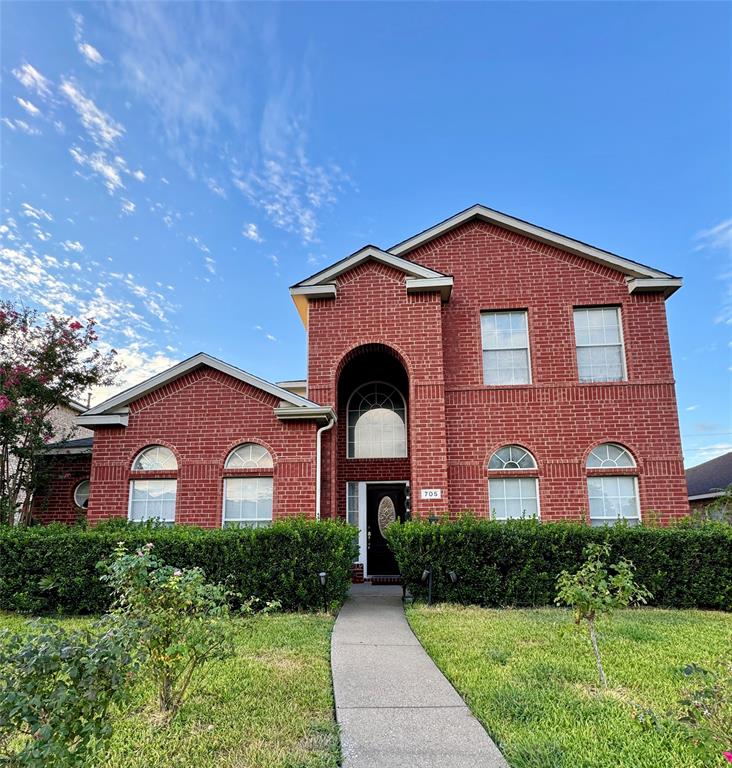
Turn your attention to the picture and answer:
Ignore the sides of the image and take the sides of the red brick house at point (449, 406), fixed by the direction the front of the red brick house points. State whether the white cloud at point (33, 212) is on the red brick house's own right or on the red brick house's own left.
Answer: on the red brick house's own right

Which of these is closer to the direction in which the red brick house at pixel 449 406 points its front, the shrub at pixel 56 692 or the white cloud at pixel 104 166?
the shrub

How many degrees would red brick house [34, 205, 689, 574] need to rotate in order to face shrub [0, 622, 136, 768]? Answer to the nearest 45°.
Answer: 0° — it already faces it

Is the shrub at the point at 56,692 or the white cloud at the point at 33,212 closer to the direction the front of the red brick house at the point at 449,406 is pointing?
the shrub

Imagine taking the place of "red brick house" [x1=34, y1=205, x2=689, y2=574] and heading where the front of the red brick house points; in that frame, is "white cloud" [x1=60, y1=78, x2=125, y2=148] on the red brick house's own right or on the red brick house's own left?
on the red brick house's own right

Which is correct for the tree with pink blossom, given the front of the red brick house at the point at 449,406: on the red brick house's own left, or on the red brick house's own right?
on the red brick house's own right

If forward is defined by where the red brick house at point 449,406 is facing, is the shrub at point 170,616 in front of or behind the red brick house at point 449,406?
in front

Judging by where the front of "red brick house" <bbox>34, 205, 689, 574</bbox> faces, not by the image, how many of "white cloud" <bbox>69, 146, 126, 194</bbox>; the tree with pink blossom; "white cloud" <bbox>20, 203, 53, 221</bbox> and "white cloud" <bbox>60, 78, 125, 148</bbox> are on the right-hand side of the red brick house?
4

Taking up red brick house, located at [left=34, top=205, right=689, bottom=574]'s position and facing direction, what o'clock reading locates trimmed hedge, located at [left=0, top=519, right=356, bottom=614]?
The trimmed hedge is roughly at 2 o'clock from the red brick house.

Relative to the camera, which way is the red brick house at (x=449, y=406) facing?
toward the camera
